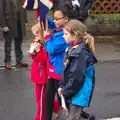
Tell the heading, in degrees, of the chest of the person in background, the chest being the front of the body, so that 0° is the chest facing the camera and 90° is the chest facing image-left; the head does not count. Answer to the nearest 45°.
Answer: approximately 315°
